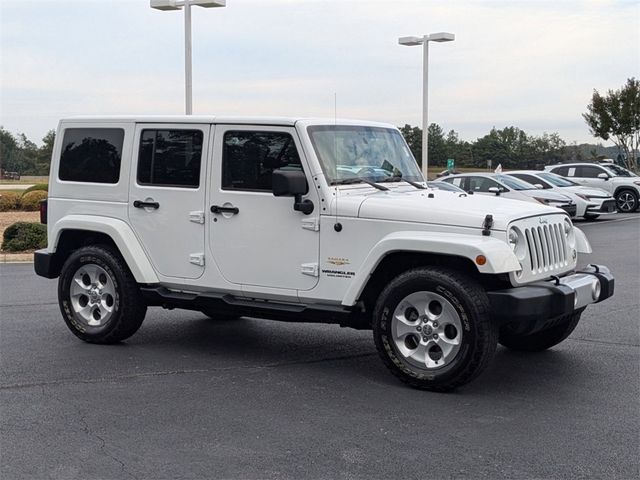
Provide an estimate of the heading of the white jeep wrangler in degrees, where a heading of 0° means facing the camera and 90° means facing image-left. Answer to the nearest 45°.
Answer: approximately 315°

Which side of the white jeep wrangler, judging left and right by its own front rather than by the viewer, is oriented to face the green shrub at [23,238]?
back

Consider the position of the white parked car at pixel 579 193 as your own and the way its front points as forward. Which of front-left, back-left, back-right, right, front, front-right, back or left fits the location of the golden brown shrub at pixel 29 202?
back-right

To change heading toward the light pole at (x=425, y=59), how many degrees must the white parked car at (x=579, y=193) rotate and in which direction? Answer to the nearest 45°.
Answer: approximately 180°
